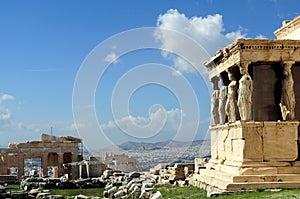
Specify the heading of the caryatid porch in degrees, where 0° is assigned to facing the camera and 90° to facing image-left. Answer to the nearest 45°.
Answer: approximately 90°

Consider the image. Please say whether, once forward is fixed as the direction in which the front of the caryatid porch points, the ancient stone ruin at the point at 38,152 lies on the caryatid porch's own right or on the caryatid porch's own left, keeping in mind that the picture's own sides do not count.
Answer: on the caryatid porch's own right

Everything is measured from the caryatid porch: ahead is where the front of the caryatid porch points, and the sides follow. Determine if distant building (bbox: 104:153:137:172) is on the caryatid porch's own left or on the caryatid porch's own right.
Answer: on the caryatid porch's own right
